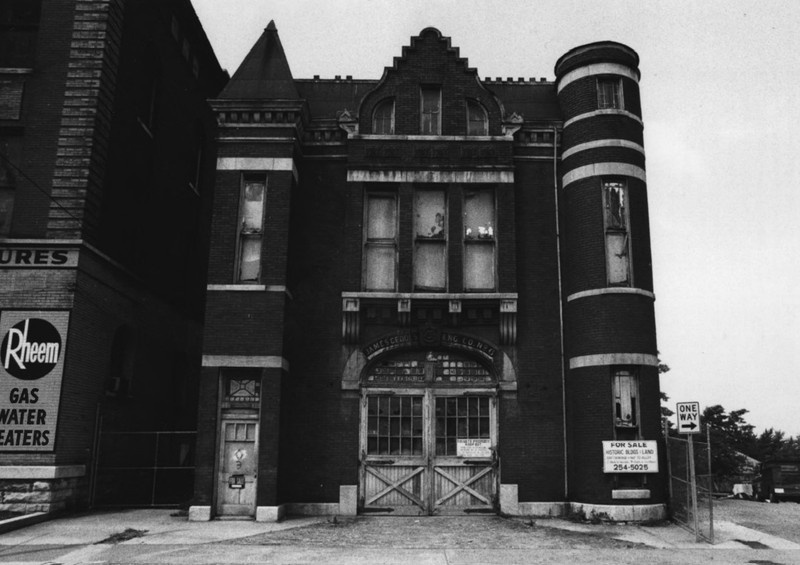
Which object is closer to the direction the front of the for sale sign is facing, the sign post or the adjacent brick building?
the sign post

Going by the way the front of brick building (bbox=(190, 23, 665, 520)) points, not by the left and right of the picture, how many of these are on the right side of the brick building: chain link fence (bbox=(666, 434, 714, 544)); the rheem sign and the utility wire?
2

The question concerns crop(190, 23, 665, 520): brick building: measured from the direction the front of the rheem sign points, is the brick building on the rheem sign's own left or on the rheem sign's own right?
on the rheem sign's own left

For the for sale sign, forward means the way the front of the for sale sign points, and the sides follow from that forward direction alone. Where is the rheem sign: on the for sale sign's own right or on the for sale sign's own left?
on the for sale sign's own right

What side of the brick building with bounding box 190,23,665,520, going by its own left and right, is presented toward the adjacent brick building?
right

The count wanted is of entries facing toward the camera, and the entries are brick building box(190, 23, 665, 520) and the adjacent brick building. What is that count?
2

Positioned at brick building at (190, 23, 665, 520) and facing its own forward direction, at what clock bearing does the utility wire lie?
The utility wire is roughly at 3 o'clock from the brick building.

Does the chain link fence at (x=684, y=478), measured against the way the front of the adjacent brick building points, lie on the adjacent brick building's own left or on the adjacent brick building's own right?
on the adjacent brick building's own left

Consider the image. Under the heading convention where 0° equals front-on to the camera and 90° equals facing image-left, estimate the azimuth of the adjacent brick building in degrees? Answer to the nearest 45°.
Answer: approximately 0°

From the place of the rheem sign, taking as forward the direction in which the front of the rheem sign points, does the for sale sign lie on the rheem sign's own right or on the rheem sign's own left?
on the rheem sign's own left
